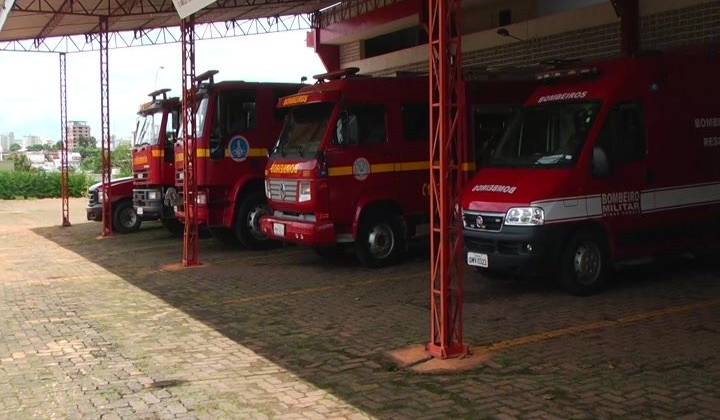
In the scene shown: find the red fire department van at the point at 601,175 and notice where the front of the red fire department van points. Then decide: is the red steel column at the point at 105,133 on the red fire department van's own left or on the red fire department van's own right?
on the red fire department van's own right

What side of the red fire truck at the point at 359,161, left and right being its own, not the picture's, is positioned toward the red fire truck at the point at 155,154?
right

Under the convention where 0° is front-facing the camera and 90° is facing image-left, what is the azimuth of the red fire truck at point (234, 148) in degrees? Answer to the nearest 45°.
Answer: approximately 45°

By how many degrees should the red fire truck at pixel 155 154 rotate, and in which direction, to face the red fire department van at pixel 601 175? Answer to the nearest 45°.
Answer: approximately 90° to its left

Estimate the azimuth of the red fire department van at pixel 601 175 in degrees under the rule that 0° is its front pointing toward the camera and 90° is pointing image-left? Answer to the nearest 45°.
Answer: approximately 45°
